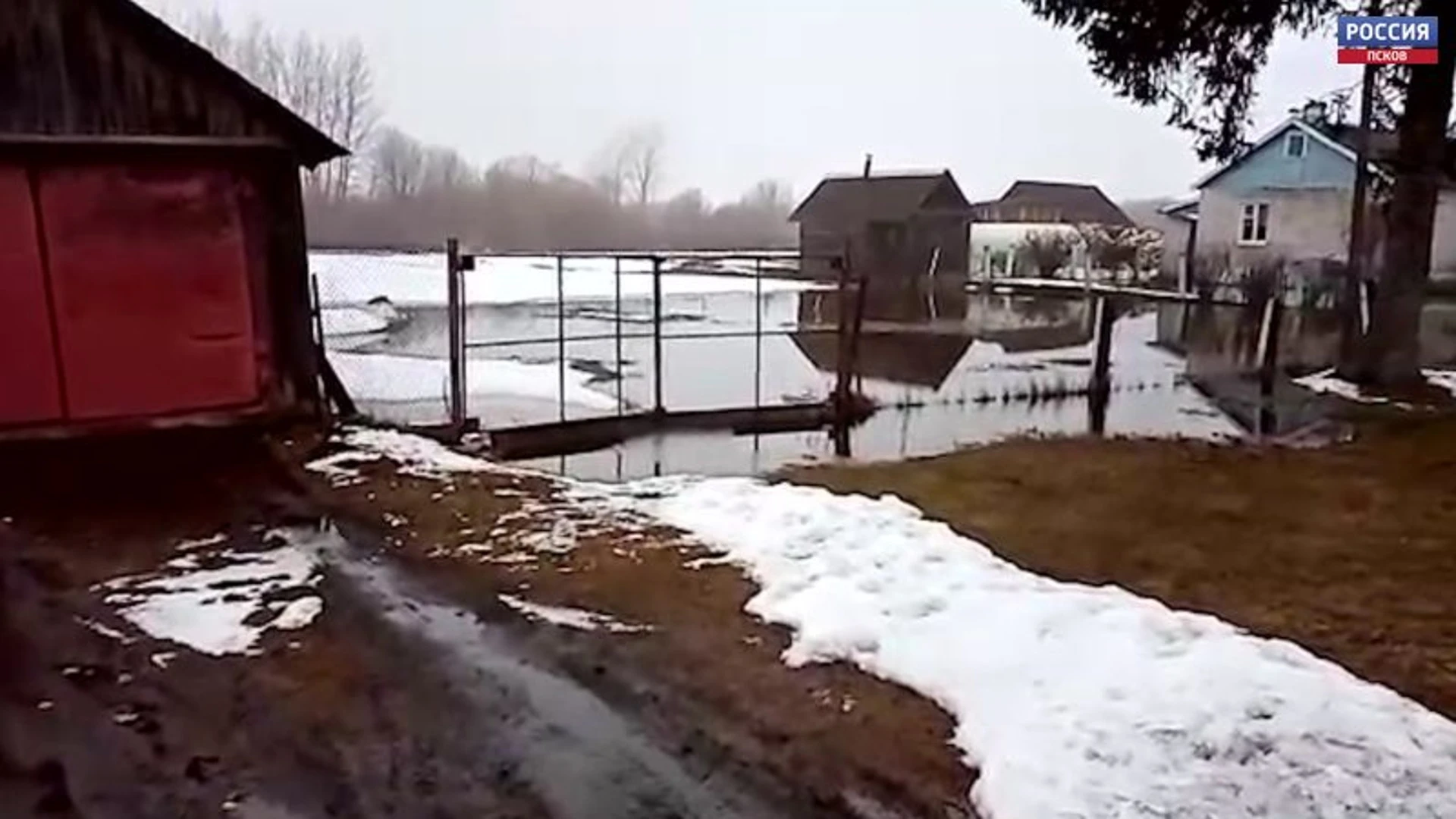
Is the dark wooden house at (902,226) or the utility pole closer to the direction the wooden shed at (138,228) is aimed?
the utility pole

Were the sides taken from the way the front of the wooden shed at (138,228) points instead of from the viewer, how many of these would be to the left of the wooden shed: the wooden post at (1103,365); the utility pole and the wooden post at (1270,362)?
3

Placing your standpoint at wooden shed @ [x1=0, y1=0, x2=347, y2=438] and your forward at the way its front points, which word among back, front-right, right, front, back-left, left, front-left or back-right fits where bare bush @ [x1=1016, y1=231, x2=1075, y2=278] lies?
back-left

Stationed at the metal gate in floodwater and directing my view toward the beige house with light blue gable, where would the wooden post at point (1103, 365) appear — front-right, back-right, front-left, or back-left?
front-right

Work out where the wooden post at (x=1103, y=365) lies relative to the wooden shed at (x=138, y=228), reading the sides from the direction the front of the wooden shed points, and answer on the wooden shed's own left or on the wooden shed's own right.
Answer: on the wooden shed's own left

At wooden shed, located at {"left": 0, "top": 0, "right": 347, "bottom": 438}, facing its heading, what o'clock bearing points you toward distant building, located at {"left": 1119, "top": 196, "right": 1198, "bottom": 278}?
The distant building is roughly at 8 o'clock from the wooden shed.

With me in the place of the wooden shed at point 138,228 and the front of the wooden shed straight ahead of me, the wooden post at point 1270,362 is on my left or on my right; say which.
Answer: on my left

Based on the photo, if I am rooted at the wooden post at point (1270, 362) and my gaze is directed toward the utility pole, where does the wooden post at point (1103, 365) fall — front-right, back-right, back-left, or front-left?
back-left

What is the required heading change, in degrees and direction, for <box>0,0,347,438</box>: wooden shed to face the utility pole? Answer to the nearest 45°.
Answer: approximately 90° to its left
